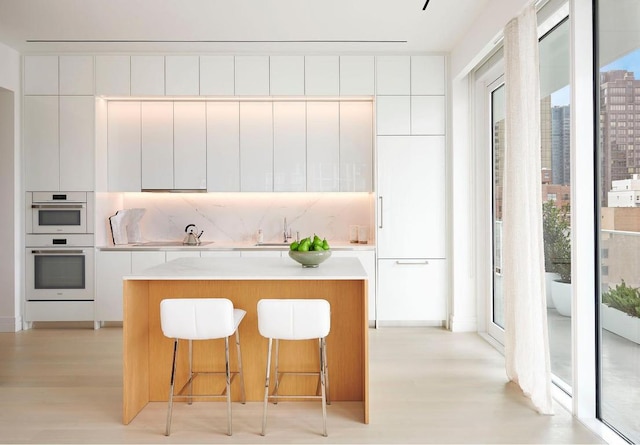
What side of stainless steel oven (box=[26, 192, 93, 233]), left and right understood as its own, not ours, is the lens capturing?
front

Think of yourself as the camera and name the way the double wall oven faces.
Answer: facing the viewer

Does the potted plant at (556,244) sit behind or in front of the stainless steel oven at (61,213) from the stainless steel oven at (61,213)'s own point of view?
in front

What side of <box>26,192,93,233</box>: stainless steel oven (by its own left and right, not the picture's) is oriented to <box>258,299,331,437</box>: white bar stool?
front

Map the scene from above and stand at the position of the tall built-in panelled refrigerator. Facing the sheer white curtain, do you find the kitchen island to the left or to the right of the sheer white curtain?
right

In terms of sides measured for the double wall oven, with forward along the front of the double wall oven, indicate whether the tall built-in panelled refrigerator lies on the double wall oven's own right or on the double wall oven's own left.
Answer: on the double wall oven's own left

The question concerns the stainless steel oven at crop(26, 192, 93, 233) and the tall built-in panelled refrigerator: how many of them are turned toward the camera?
2

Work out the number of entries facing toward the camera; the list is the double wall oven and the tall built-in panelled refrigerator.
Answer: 2

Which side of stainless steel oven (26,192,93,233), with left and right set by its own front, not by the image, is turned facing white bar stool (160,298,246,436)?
front

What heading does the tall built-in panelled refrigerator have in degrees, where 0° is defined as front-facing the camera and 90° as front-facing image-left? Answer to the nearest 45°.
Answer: approximately 0°

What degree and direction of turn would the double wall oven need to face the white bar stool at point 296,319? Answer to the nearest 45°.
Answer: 0° — it already faces it

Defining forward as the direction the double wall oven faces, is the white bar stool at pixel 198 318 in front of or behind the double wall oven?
in front

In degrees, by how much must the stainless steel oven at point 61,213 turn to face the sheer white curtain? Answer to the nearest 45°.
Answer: approximately 45° to its left

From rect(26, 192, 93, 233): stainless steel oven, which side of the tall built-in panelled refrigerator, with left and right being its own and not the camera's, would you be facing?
right
